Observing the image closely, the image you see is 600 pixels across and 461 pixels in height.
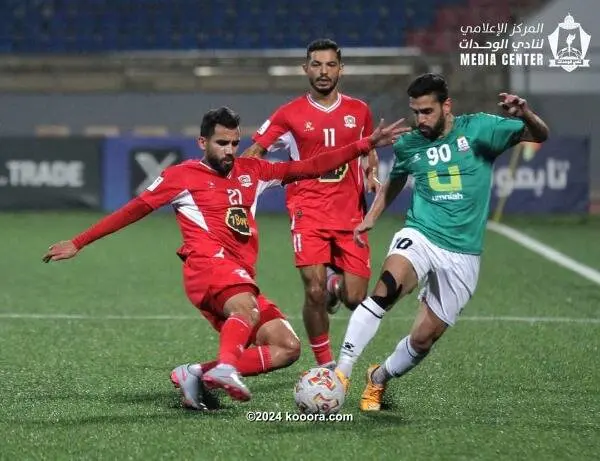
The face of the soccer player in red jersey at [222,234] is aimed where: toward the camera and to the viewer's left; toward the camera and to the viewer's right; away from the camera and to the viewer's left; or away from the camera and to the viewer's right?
toward the camera and to the viewer's right

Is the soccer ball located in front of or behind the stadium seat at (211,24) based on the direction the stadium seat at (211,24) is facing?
in front

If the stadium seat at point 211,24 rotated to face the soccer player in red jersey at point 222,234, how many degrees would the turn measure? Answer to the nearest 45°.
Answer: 0° — it already faces them

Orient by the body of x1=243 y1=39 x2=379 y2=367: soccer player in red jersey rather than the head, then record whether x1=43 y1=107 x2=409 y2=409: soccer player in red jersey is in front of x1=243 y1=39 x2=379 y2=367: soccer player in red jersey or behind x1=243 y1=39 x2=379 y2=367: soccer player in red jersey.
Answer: in front

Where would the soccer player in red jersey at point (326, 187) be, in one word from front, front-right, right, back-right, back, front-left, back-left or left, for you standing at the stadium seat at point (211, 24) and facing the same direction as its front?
front

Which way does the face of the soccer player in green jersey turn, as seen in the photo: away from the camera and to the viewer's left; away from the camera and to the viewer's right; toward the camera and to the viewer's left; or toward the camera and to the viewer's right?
toward the camera and to the viewer's left

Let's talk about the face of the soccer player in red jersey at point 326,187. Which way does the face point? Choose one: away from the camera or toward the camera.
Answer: toward the camera

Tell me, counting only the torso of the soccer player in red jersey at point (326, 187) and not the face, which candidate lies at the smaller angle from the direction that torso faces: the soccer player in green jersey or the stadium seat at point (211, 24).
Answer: the soccer player in green jersey

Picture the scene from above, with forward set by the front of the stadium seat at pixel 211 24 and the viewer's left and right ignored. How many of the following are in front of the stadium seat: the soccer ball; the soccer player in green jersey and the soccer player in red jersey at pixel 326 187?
3

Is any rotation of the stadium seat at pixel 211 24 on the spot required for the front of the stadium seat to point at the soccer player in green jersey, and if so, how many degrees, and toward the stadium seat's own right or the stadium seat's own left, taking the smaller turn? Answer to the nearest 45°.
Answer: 0° — it already faces them

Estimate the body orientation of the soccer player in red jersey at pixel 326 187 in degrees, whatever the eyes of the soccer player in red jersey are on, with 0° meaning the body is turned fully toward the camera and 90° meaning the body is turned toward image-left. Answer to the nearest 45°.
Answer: approximately 0°

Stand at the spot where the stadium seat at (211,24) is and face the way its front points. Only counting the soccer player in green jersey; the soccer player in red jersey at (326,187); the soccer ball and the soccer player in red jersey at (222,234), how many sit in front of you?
4

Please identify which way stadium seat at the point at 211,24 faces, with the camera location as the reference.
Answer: facing the viewer

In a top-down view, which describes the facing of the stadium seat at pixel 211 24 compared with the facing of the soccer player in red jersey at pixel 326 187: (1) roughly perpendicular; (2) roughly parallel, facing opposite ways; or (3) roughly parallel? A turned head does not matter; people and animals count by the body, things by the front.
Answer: roughly parallel
